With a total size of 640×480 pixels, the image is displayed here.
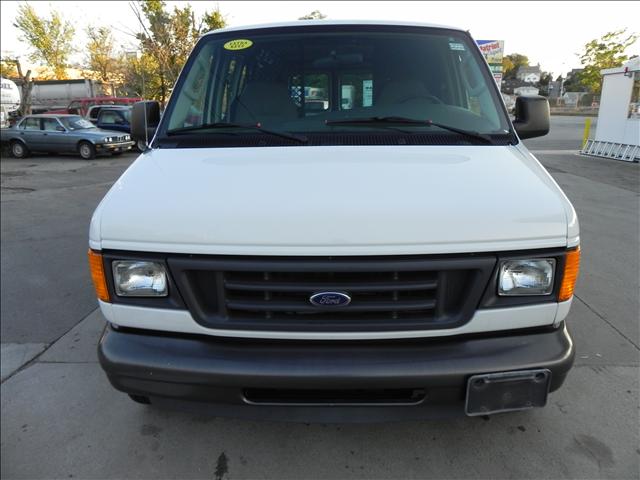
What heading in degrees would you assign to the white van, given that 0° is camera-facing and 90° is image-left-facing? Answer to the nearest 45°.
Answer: approximately 0°

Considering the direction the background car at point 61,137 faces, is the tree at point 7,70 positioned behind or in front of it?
behind

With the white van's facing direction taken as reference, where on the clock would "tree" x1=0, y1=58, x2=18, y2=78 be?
The tree is roughly at 5 o'clock from the white van.

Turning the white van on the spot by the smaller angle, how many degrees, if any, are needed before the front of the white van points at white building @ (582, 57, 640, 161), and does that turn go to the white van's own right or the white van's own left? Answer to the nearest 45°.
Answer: approximately 135° to the white van's own left

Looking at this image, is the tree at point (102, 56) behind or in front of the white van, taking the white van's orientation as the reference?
behind

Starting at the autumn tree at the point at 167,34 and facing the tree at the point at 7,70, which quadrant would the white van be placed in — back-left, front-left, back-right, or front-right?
back-left
